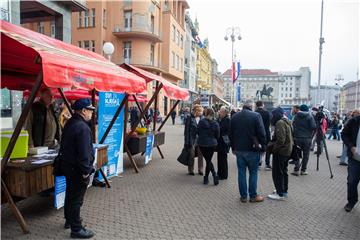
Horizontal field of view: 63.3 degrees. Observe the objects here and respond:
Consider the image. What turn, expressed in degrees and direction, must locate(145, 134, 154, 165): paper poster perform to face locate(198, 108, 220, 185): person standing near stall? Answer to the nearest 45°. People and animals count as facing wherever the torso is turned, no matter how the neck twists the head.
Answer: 0° — it already faces them

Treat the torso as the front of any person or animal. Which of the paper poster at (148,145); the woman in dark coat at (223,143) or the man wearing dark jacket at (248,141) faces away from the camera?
the man wearing dark jacket

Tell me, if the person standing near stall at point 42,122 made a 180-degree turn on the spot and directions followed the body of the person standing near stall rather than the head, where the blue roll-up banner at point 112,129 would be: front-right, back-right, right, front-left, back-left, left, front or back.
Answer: right

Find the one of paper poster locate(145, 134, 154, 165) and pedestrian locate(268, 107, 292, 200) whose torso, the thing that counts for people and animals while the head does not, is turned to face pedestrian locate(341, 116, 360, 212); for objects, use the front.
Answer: the paper poster

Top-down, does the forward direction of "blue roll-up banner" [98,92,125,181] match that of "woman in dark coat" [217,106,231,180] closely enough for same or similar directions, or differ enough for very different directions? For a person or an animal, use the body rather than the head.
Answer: very different directions

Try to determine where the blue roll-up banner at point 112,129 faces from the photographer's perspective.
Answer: facing the viewer and to the right of the viewer
